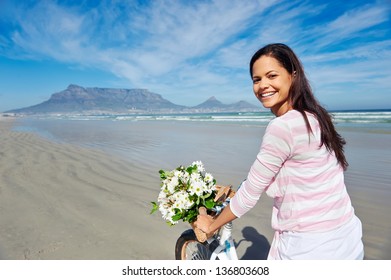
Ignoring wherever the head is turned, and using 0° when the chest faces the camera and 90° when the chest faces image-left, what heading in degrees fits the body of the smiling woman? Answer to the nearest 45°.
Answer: approximately 135°
